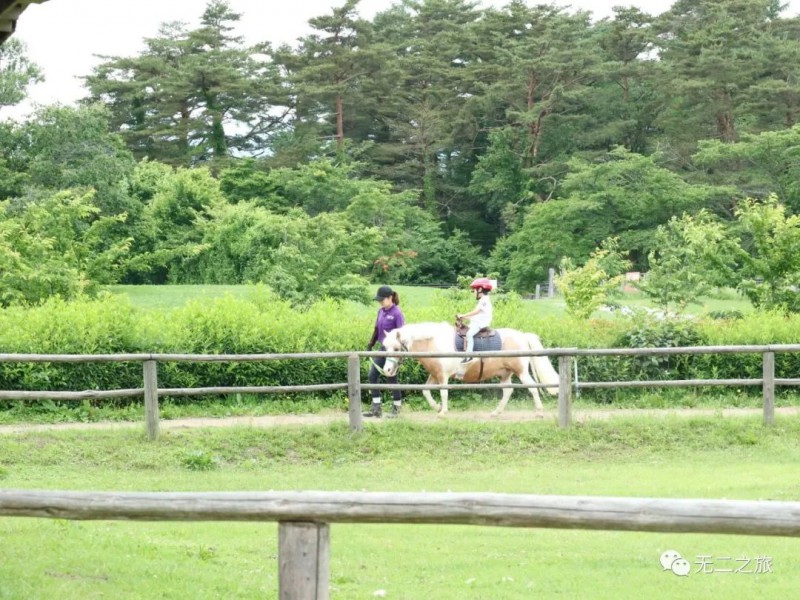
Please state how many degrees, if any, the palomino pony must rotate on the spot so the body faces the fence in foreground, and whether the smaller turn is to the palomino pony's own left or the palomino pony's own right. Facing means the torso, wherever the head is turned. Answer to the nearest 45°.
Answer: approximately 90° to the palomino pony's own left

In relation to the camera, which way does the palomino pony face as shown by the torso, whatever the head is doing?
to the viewer's left

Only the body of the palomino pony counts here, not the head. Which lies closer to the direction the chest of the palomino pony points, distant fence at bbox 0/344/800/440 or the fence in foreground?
the distant fence
